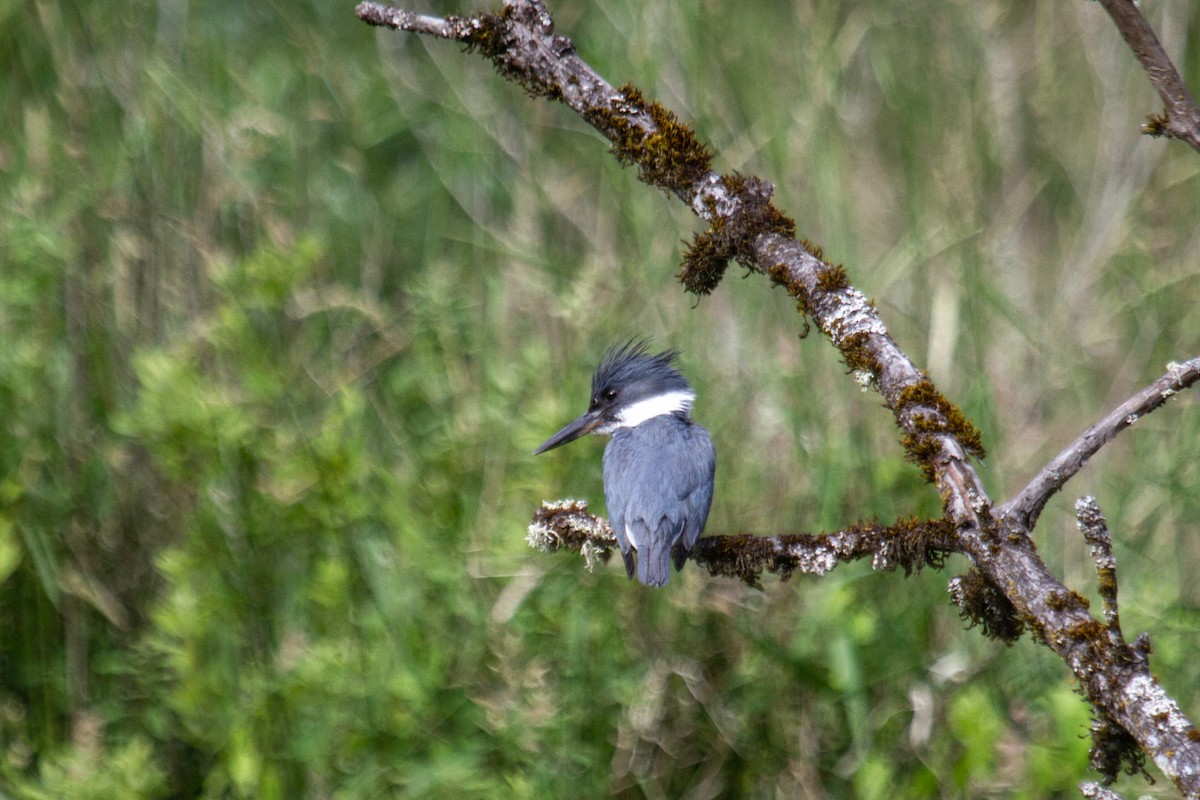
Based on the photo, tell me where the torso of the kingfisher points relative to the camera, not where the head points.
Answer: away from the camera

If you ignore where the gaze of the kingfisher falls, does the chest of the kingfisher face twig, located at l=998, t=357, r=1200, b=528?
no

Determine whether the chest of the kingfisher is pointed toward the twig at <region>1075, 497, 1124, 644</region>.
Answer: no
